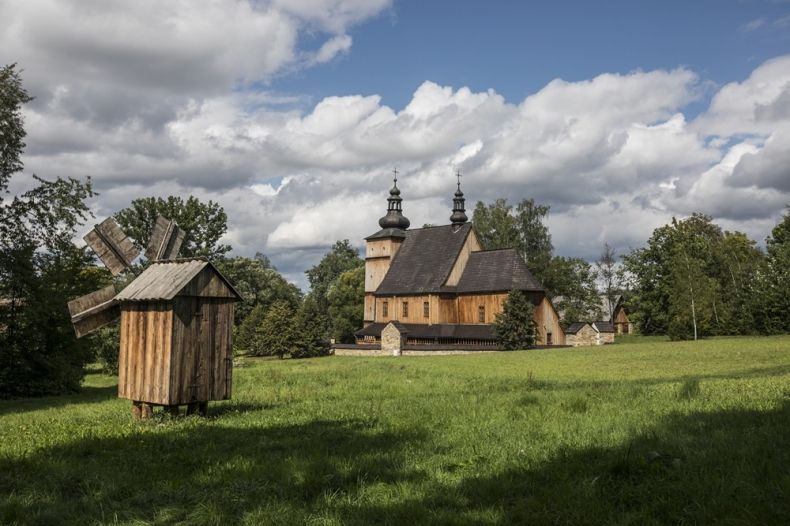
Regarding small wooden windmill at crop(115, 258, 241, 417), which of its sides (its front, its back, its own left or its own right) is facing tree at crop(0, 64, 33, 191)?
back

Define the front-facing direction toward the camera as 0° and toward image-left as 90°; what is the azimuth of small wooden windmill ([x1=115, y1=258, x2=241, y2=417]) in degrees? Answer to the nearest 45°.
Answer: approximately 315°

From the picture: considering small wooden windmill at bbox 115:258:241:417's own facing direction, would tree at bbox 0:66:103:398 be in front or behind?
behind
